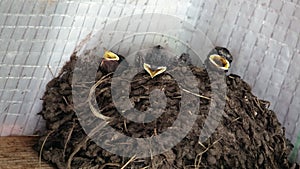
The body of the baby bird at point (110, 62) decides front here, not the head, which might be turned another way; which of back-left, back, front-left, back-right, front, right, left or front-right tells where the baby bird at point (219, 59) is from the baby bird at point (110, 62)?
back-left

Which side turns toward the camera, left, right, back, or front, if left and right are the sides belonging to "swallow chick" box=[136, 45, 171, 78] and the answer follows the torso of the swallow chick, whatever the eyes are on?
front

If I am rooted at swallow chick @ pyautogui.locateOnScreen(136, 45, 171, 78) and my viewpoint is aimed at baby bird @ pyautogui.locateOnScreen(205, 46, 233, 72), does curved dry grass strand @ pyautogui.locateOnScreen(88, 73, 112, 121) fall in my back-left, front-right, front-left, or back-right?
back-right

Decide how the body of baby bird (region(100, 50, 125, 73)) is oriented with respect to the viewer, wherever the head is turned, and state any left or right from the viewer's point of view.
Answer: facing the viewer and to the left of the viewer

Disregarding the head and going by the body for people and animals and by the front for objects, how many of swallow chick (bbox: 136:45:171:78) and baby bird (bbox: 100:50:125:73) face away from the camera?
0
